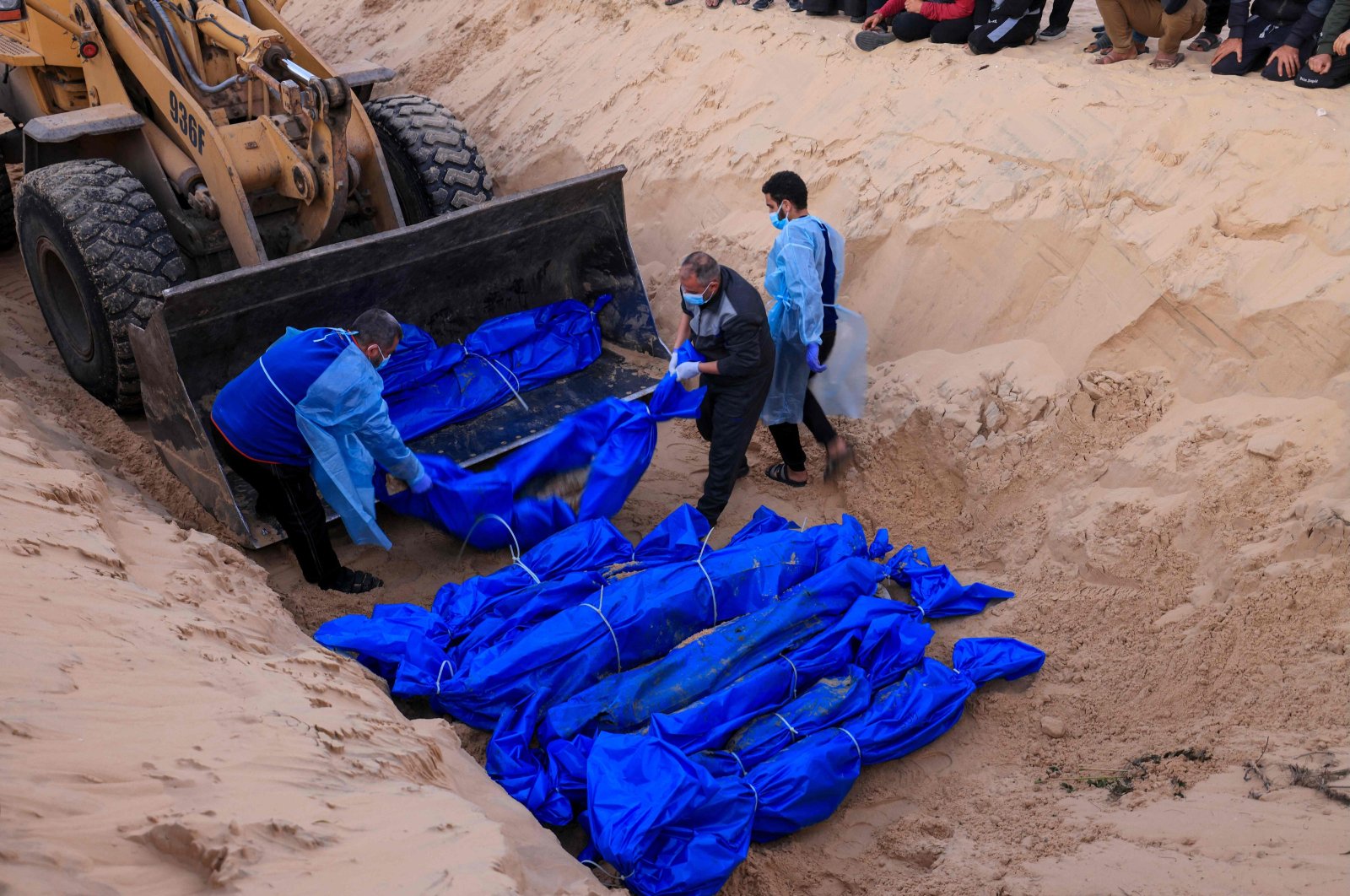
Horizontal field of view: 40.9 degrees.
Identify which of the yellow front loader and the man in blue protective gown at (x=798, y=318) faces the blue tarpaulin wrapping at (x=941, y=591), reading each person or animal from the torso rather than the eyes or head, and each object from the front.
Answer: the yellow front loader

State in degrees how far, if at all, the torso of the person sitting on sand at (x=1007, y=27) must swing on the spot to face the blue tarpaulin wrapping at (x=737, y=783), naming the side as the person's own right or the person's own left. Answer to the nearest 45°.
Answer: approximately 45° to the person's own left

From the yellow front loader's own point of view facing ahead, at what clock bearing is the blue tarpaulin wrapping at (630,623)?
The blue tarpaulin wrapping is roughly at 1 o'clock from the yellow front loader.

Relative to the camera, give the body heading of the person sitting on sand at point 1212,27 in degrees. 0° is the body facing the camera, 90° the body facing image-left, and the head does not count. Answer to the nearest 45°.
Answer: approximately 45°

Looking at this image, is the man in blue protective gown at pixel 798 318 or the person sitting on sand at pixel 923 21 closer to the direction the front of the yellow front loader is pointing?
the man in blue protective gown

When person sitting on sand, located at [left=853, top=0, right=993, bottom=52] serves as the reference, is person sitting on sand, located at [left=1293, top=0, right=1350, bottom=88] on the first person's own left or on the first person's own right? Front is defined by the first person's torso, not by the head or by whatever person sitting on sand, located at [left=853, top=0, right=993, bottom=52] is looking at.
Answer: on the first person's own left

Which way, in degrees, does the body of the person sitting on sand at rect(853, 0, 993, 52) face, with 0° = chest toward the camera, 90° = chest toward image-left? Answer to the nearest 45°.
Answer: approximately 45°

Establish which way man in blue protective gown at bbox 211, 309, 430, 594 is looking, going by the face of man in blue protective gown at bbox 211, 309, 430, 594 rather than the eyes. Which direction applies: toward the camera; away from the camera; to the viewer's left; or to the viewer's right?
to the viewer's right

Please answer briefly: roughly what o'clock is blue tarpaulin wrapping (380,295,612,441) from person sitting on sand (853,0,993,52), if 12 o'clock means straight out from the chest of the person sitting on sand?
The blue tarpaulin wrapping is roughly at 12 o'clock from the person sitting on sand.
